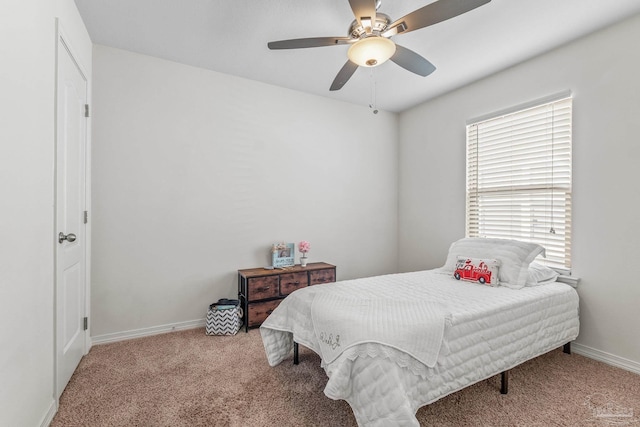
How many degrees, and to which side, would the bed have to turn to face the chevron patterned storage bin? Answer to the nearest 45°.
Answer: approximately 45° to its right

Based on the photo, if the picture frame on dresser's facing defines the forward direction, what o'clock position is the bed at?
The bed is roughly at 11 o'clock from the picture frame on dresser.

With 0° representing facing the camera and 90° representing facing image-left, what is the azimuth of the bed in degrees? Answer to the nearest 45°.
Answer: approximately 45°

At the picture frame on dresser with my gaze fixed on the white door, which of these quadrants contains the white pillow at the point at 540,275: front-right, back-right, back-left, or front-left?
back-left

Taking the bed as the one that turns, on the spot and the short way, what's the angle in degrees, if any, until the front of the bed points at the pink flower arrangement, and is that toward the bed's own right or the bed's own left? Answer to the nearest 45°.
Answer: approximately 90° to the bed's own right

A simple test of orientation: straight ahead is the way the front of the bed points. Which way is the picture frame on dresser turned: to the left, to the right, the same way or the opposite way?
to the left

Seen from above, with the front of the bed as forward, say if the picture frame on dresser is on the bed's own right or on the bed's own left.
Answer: on the bed's own right

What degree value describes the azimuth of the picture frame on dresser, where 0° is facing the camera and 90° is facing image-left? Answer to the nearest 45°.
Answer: approximately 0°
